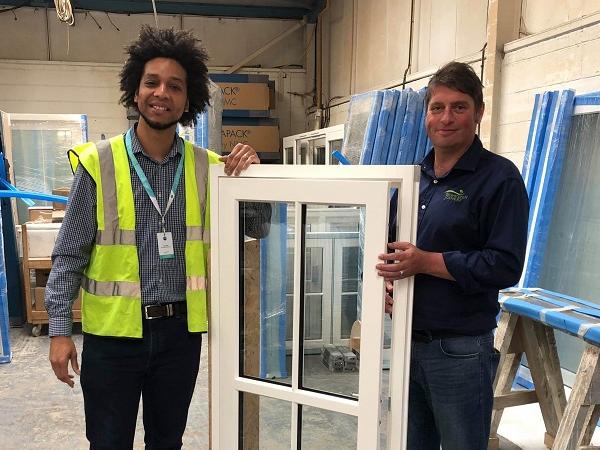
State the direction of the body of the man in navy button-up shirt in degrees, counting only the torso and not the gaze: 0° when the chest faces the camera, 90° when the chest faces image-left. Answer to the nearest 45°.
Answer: approximately 45°

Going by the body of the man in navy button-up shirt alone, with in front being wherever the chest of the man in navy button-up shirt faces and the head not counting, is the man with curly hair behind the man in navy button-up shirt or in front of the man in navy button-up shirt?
in front

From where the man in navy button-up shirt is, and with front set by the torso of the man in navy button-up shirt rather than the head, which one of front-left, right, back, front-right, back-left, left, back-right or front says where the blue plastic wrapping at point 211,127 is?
right

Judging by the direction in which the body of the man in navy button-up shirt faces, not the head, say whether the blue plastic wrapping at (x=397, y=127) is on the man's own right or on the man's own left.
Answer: on the man's own right

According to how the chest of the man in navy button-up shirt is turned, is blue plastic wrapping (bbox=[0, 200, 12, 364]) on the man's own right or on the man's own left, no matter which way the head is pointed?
on the man's own right
